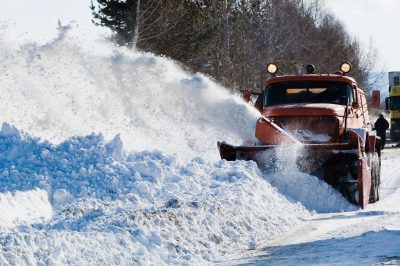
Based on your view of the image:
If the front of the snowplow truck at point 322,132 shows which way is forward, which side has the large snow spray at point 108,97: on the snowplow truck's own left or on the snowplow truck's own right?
on the snowplow truck's own right

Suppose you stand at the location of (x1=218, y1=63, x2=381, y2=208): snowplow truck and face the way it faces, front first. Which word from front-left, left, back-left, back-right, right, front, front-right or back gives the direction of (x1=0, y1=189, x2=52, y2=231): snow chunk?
front-right

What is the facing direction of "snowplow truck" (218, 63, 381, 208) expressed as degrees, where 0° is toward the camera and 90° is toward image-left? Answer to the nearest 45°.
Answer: approximately 0°
